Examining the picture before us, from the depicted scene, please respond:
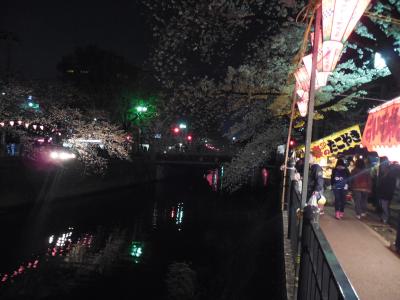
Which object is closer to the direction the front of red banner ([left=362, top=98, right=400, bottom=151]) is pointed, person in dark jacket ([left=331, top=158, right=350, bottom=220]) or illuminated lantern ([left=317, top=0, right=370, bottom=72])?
the illuminated lantern

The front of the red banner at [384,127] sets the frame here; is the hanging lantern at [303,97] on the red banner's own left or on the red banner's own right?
on the red banner's own right
